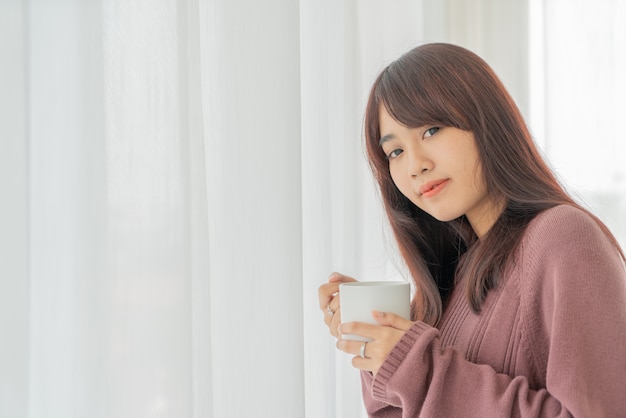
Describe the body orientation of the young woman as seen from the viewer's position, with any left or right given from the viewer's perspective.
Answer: facing the viewer and to the left of the viewer
